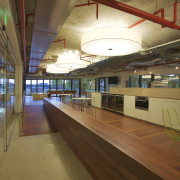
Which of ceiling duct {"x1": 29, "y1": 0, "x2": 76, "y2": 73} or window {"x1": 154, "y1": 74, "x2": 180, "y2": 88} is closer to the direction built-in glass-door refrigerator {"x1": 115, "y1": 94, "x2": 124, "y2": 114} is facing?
the ceiling duct

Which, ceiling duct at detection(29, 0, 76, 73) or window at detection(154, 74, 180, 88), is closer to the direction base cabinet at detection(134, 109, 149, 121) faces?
the ceiling duct

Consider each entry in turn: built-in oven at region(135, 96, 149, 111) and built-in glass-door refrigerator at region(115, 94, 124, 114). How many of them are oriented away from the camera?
0

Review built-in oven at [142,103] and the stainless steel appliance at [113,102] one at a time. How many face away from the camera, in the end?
0

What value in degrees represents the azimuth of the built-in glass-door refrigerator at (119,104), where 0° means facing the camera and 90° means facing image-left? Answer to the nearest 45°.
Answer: approximately 45°

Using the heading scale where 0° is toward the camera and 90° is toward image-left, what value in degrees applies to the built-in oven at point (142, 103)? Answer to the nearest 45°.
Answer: approximately 45°

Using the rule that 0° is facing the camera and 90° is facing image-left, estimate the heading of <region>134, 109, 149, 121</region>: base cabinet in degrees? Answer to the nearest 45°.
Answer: approximately 45°

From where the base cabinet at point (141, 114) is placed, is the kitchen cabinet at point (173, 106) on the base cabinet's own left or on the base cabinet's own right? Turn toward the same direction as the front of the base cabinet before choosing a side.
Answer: on the base cabinet's own left

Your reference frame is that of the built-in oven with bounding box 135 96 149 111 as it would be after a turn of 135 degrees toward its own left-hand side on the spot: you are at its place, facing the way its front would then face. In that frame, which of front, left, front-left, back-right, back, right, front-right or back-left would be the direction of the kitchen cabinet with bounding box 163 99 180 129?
front-right

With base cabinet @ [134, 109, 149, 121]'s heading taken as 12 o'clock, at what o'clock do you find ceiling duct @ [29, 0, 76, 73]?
The ceiling duct is roughly at 11 o'clock from the base cabinet.

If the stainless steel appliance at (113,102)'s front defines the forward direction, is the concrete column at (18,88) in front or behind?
in front
